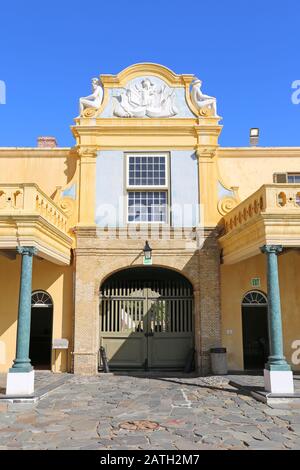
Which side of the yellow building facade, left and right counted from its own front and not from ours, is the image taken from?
front
